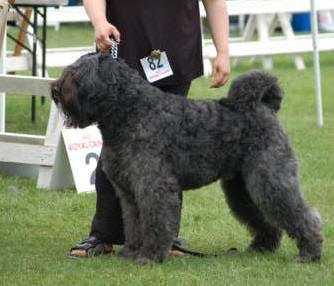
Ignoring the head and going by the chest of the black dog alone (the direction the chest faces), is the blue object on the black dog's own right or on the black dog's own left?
on the black dog's own right

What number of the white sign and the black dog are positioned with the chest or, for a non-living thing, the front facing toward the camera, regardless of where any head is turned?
1

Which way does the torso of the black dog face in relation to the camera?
to the viewer's left

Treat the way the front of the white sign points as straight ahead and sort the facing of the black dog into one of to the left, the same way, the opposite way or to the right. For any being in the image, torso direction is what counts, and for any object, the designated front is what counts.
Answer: to the right

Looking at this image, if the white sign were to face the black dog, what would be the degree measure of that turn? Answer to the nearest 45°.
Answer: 0° — it already faces it

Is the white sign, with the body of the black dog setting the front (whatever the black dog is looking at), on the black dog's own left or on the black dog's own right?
on the black dog's own right

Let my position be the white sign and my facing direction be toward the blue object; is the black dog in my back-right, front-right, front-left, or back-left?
back-right

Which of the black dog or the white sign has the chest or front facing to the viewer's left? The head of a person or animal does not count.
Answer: the black dog

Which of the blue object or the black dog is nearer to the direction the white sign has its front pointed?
the black dog

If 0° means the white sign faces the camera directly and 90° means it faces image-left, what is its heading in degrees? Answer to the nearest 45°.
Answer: approximately 0°
